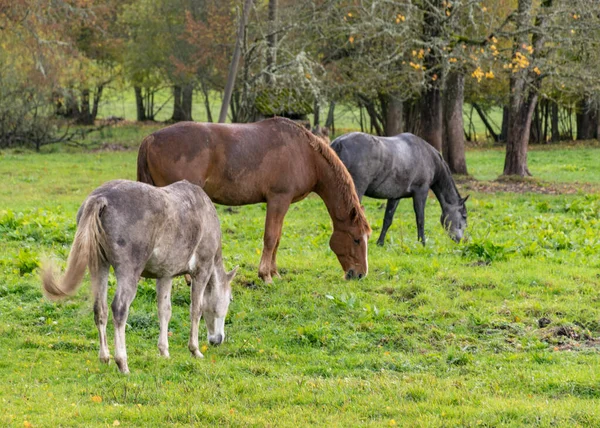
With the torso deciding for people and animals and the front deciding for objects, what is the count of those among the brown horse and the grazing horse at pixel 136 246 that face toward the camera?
0

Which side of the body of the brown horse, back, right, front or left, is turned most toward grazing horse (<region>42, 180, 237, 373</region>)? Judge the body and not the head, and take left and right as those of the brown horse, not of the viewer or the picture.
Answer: right

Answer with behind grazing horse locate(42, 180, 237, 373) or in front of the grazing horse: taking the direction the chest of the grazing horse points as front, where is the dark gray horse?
in front

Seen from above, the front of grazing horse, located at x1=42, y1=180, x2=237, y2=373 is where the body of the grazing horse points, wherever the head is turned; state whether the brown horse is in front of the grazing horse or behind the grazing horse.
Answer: in front

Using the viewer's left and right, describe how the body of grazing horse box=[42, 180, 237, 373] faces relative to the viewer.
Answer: facing away from the viewer and to the right of the viewer

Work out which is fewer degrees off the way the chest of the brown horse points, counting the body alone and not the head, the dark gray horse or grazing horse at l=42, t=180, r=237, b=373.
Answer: the dark gray horse

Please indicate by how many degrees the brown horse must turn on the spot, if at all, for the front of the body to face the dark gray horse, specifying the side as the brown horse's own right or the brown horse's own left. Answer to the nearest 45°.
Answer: approximately 45° to the brown horse's own left

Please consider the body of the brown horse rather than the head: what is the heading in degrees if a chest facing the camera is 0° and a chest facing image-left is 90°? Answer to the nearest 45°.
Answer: approximately 270°
